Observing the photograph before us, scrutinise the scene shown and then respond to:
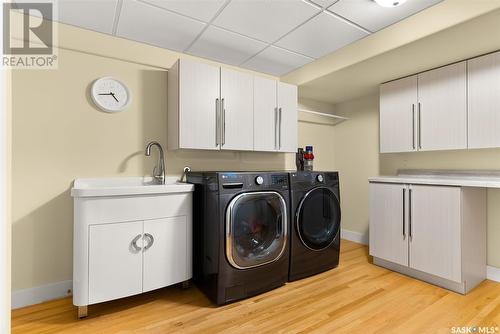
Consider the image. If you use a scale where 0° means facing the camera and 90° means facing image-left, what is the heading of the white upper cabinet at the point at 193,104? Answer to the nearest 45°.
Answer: approximately 315°

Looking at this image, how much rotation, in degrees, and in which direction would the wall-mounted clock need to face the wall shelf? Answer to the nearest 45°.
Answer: approximately 45° to its left

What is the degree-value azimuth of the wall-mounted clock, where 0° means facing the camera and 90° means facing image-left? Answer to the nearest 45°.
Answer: approximately 315°

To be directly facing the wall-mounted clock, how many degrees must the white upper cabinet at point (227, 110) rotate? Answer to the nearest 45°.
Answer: approximately 135° to its right

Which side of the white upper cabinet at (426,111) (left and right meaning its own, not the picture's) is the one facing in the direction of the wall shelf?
right

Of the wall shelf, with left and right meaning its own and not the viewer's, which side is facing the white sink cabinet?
right

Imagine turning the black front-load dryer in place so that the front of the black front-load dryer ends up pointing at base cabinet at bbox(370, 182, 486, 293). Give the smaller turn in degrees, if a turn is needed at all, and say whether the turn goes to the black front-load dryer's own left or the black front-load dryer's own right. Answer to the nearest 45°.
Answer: approximately 45° to the black front-load dryer's own left
